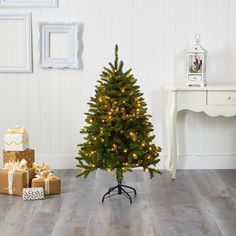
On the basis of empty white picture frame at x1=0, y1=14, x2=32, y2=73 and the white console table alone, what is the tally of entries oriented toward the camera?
2

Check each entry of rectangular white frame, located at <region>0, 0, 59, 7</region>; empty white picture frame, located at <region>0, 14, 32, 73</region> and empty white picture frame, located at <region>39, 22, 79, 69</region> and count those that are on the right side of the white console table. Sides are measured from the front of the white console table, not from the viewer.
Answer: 3

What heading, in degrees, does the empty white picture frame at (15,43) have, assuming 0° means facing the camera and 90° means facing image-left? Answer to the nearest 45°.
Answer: approximately 0°

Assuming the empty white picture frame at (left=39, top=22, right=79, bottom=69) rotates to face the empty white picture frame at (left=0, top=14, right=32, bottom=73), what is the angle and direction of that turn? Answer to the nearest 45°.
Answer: approximately 90° to its right

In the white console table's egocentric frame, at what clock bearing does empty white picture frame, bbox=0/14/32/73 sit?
The empty white picture frame is roughly at 3 o'clock from the white console table.

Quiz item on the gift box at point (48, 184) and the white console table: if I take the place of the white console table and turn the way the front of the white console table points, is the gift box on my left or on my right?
on my right
